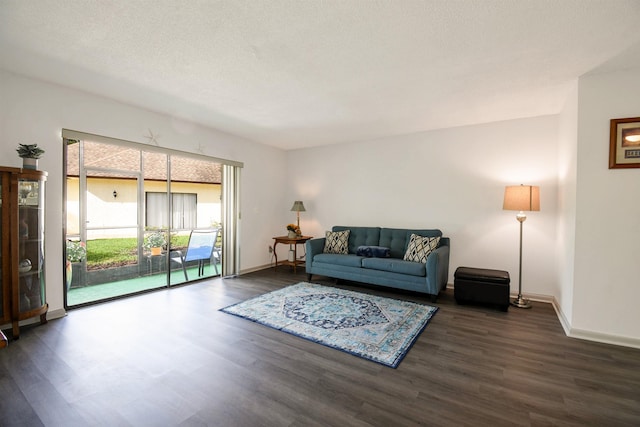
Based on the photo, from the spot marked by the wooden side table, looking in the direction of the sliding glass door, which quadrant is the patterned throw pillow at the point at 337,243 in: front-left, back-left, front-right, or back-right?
back-left

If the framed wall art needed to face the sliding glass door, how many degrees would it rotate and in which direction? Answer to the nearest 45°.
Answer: approximately 45° to its right

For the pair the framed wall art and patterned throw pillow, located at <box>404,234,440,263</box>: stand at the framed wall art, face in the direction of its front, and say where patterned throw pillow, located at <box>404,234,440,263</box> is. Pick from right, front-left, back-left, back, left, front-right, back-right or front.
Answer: right

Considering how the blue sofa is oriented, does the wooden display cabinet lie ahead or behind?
ahead

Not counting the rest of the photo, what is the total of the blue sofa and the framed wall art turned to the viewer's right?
0

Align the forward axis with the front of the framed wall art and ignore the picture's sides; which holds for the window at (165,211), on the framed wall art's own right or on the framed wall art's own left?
on the framed wall art's own right

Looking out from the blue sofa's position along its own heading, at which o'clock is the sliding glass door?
The sliding glass door is roughly at 1 o'clock from the blue sofa.

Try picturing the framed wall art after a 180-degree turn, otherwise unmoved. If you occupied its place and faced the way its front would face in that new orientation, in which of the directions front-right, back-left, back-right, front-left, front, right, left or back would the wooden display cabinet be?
back-left

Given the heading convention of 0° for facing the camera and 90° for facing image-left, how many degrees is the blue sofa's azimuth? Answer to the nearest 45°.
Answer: approximately 45°

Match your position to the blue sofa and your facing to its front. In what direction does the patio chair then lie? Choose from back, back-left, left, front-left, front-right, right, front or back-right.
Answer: front-right

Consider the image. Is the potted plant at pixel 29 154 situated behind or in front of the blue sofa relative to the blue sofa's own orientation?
in front
